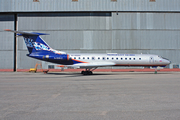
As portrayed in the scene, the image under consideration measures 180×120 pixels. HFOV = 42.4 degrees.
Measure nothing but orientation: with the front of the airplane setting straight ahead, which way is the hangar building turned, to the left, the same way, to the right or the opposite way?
to the right

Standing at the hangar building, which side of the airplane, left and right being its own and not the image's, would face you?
left

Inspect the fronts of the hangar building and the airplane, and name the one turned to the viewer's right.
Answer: the airplane

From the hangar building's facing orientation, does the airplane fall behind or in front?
in front

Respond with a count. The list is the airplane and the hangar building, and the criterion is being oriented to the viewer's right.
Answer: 1

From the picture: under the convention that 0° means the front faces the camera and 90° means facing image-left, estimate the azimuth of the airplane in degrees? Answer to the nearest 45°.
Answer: approximately 270°

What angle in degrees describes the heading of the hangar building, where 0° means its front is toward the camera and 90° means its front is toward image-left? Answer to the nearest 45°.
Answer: approximately 0°
